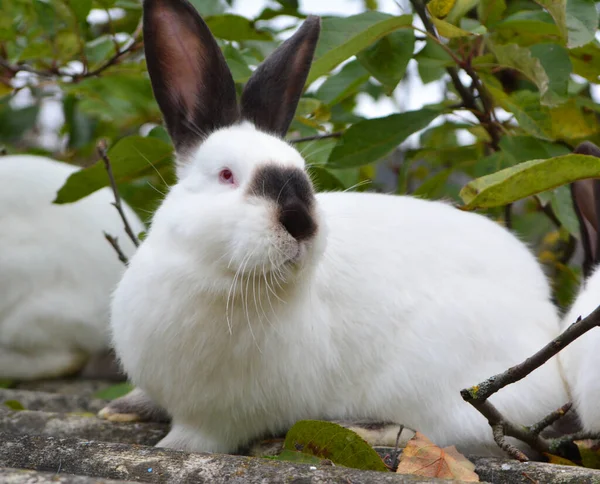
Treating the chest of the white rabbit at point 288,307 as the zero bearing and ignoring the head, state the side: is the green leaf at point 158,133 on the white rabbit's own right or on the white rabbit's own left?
on the white rabbit's own right

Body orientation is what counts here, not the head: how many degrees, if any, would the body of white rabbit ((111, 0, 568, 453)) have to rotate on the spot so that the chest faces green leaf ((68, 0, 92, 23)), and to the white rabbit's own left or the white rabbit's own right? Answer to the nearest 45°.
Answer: approximately 90° to the white rabbit's own right

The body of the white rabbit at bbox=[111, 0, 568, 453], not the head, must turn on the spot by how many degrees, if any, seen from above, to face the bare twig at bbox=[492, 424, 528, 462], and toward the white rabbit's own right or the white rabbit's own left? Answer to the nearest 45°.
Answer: approximately 90° to the white rabbit's own left

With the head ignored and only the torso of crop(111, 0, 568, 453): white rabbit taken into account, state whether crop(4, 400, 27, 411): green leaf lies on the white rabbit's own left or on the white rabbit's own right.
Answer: on the white rabbit's own right

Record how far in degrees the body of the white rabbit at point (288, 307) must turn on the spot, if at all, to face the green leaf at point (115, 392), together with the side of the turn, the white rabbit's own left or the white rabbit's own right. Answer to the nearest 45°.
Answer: approximately 90° to the white rabbit's own right

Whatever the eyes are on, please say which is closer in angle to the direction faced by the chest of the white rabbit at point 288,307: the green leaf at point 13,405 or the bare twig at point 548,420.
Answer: the green leaf

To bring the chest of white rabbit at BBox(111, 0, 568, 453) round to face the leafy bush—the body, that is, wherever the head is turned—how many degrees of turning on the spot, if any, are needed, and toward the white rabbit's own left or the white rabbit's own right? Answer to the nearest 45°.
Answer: approximately 135° to the white rabbit's own right

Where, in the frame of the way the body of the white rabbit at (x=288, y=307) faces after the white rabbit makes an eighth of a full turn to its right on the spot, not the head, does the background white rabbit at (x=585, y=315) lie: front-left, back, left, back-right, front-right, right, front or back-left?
back

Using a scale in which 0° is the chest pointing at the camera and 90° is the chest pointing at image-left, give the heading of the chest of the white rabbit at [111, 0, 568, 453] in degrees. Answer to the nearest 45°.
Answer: approximately 45°
